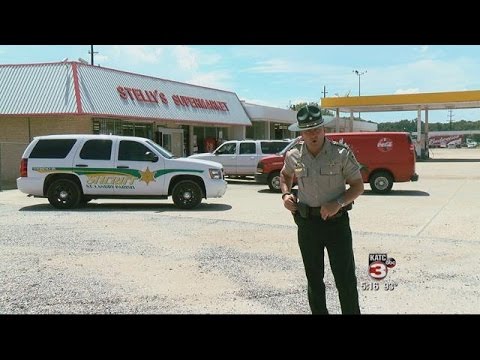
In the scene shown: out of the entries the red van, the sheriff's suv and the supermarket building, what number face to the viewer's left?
1

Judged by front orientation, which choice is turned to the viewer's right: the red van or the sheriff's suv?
the sheriff's suv

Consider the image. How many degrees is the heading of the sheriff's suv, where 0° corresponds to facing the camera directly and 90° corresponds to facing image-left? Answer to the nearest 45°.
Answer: approximately 270°

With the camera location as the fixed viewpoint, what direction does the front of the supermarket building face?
facing the viewer and to the right of the viewer

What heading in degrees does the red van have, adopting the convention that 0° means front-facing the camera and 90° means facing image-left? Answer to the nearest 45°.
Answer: approximately 90°

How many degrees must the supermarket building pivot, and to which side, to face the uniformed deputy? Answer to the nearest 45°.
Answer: approximately 45° to its right

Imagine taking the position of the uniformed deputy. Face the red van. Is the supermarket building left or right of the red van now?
left

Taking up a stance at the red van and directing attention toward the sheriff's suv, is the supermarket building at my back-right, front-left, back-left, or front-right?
front-right

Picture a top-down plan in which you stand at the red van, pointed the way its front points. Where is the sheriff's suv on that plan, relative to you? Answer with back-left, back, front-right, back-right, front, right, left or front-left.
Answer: front-left

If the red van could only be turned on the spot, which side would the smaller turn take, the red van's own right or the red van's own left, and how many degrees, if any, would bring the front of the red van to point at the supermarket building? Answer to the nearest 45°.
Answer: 0° — it already faces it

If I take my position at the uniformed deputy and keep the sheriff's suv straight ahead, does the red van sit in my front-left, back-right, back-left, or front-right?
front-right

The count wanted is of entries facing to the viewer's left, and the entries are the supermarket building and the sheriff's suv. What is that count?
0

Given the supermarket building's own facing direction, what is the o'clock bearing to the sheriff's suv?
The sheriff's suv is roughly at 1 o'clock from the supermarket building.

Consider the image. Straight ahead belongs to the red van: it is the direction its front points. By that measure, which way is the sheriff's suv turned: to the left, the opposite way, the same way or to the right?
the opposite way

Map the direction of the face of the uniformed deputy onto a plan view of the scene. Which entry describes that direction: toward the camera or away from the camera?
toward the camera

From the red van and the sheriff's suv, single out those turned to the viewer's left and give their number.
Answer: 1

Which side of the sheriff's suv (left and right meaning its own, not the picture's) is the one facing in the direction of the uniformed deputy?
right

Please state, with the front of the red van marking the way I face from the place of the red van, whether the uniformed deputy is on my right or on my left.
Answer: on my left
